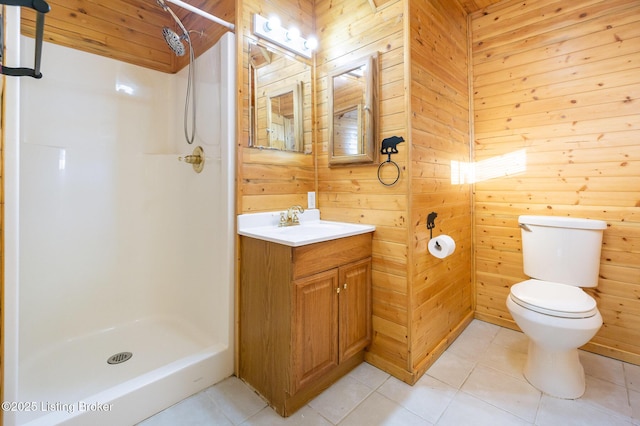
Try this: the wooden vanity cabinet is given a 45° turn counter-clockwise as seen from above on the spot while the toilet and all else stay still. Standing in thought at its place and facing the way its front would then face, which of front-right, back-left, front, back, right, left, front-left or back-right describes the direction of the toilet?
front

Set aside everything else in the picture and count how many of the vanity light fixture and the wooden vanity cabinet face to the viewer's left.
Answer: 0

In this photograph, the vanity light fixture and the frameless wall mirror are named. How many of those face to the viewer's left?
0

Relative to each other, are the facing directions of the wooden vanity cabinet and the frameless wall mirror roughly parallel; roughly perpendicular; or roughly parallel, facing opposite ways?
roughly parallel

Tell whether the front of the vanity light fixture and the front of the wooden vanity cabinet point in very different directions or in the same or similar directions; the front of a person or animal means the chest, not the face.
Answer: same or similar directions

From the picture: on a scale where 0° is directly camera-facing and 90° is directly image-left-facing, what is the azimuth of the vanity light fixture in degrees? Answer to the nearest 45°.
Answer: approximately 315°

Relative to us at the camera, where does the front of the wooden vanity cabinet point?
facing the viewer and to the right of the viewer

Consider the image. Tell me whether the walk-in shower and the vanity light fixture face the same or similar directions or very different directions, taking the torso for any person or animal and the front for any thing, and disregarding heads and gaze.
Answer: same or similar directions
